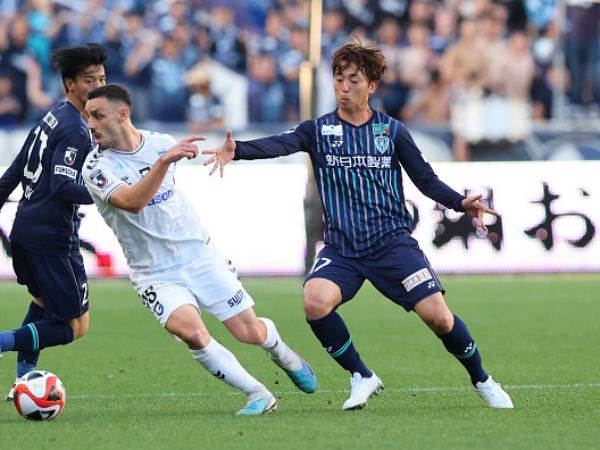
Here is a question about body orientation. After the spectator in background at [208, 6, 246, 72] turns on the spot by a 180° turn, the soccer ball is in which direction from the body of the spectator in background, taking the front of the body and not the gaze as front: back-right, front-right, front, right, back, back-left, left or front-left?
back

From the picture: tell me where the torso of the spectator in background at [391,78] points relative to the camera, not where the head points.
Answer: toward the camera

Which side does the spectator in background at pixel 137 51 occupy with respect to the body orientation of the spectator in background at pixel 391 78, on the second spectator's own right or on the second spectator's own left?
on the second spectator's own right

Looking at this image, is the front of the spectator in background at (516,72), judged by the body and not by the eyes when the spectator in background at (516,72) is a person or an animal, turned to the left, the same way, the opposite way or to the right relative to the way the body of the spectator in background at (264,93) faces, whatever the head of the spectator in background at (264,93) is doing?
the same way

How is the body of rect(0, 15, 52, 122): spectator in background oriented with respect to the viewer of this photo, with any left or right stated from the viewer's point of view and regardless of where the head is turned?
facing the viewer

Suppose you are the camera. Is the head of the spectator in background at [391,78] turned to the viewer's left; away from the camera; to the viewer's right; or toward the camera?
toward the camera

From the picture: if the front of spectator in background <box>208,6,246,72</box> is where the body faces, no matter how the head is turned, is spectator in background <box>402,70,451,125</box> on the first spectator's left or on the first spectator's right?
on the first spectator's left

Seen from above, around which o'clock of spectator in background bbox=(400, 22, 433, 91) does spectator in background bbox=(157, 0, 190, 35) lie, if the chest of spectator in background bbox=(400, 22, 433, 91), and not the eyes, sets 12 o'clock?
spectator in background bbox=(157, 0, 190, 35) is roughly at 3 o'clock from spectator in background bbox=(400, 22, 433, 91).

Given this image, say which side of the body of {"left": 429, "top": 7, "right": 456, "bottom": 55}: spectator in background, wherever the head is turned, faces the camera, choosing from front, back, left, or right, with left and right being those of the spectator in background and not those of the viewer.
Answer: front

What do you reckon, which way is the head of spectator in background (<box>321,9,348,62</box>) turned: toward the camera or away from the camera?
toward the camera

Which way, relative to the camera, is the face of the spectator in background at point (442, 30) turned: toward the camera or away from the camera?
toward the camera

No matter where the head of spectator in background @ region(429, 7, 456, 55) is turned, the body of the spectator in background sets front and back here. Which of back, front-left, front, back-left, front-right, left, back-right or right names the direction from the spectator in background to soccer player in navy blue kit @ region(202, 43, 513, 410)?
front

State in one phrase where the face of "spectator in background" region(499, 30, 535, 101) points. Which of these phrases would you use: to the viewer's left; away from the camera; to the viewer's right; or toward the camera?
toward the camera

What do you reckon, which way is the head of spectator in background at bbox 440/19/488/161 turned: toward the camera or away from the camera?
toward the camera
